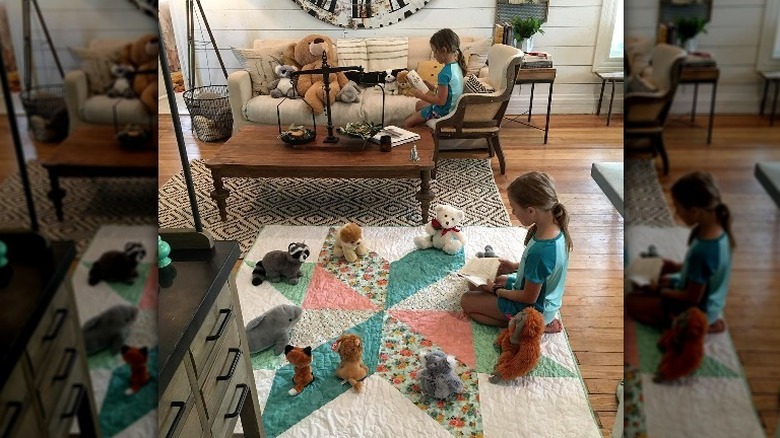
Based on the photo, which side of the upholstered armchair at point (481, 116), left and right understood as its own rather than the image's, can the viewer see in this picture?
left

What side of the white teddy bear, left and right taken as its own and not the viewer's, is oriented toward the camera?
front

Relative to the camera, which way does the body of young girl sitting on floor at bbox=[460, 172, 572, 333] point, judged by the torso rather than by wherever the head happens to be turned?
to the viewer's left

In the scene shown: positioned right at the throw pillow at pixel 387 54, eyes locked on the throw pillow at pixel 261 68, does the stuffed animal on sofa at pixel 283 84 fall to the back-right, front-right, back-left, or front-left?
front-left

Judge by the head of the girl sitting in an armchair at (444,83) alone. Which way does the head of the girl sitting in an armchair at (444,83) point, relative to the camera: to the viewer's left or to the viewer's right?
to the viewer's left

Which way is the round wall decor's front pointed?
toward the camera

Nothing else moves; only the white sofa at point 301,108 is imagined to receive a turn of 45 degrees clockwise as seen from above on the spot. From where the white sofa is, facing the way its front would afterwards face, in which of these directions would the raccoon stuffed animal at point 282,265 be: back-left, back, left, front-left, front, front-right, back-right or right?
front-left

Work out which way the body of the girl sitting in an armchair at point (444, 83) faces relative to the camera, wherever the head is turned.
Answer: to the viewer's left
